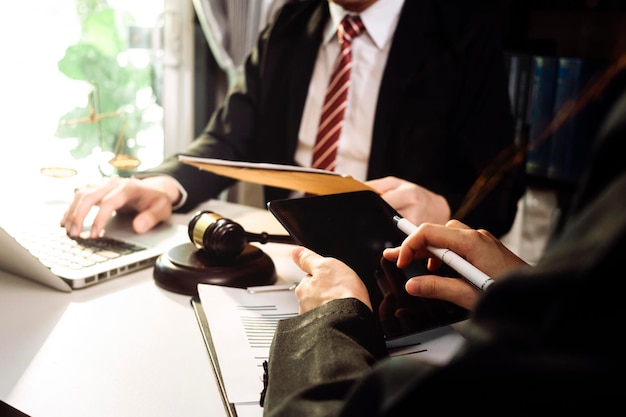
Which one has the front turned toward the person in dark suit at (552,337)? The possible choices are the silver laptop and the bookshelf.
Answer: the bookshelf

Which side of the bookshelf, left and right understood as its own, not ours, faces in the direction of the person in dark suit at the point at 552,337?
front

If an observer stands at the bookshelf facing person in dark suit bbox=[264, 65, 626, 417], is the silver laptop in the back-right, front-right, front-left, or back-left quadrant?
front-right

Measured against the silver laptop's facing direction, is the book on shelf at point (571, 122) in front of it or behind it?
in front

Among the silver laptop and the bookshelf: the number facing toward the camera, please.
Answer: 1

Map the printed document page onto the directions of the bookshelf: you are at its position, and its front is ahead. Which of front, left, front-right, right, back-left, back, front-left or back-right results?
front

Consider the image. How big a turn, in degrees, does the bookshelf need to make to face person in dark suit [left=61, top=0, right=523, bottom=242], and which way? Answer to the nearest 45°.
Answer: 0° — it already faces them

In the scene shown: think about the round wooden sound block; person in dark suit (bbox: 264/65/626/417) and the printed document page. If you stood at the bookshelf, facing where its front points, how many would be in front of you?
3

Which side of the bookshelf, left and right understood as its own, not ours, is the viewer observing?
front

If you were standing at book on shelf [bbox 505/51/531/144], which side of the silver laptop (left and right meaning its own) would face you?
front

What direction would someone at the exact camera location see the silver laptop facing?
facing away from the viewer and to the right of the viewer

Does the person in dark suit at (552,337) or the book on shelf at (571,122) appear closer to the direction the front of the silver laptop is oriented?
the book on shelf
